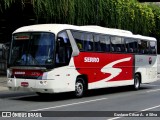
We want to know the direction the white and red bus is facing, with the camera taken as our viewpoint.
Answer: facing the viewer and to the left of the viewer
